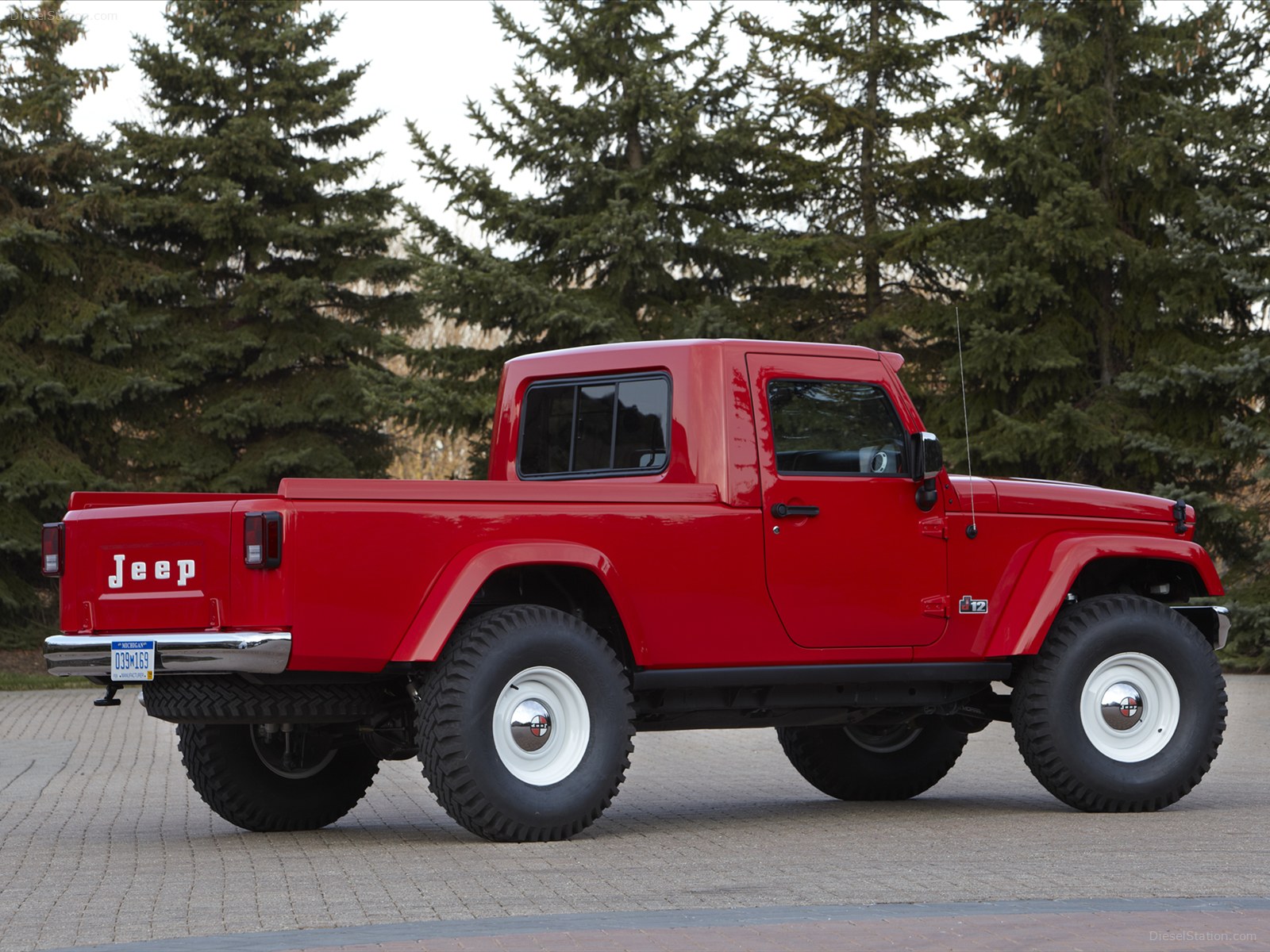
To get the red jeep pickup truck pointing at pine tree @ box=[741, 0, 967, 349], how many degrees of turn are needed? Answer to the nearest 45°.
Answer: approximately 45° to its left

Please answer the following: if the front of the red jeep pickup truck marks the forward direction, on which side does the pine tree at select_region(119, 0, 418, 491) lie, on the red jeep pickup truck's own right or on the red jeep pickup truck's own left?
on the red jeep pickup truck's own left

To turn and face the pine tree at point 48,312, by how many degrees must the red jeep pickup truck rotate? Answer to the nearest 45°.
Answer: approximately 90° to its left

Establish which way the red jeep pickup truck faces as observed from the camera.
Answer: facing away from the viewer and to the right of the viewer
